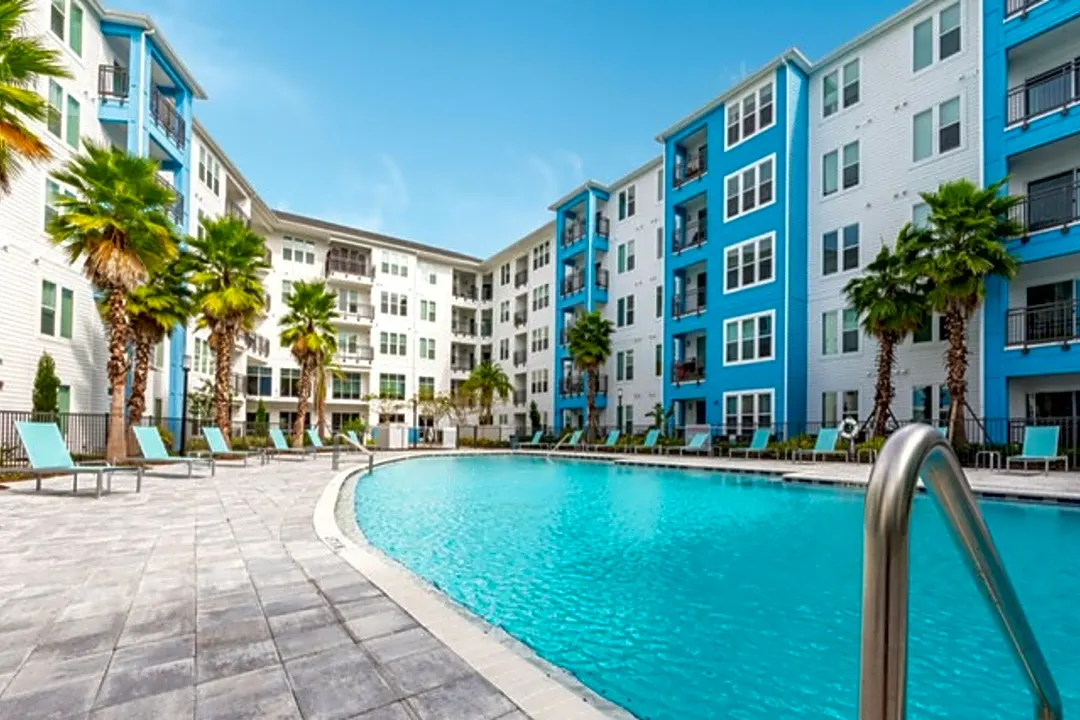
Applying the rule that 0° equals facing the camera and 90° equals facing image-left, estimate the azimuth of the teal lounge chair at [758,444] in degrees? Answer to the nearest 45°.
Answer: approximately 45°

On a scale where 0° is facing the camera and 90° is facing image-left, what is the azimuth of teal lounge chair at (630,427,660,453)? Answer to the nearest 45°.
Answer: approximately 45°

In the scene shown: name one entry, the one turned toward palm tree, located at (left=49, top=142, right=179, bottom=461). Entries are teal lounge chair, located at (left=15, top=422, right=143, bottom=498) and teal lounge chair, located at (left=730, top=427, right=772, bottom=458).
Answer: teal lounge chair, located at (left=730, top=427, right=772, bottom=458)

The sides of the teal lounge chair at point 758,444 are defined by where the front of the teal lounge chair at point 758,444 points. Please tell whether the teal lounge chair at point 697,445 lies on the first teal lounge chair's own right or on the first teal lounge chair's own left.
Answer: on the first teal lounge chair's own right

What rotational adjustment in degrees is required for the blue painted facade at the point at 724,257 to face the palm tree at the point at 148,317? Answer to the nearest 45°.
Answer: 0° — it already faces it
